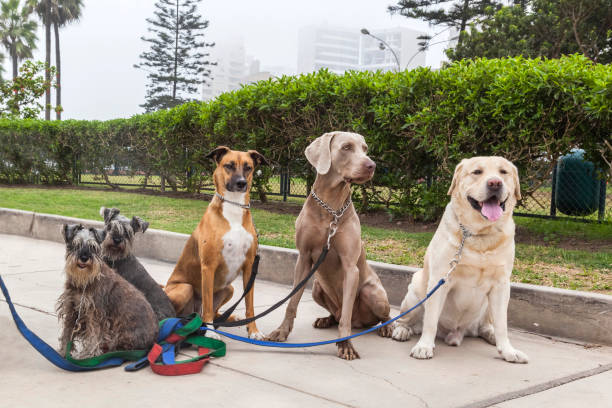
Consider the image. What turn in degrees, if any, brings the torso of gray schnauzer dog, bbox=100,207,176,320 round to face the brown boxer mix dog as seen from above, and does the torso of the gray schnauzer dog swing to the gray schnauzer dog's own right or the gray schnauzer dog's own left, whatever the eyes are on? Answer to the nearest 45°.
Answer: approximately 135° to the gray schnauzer dog's own left

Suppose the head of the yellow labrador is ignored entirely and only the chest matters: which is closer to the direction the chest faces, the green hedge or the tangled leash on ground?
the tangled leash on ground

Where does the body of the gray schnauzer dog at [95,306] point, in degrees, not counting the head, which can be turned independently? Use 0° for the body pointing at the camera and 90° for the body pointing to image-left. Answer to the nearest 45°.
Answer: approximately 45°

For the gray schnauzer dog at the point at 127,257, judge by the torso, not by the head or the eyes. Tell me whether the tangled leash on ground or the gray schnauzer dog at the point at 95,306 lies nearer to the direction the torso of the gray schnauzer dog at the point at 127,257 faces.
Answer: the gray schnauzer dog

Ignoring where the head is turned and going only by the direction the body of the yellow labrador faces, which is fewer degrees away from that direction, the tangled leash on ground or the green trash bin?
the tangled leash on ground

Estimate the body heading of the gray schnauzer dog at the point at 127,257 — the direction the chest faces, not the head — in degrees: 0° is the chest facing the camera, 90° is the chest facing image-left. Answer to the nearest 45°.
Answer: approximately 45°

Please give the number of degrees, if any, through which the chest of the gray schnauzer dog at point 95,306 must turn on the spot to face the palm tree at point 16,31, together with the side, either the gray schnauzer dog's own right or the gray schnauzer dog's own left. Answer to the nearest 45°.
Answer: approximately 135° to the gray schnauzer dog's own right

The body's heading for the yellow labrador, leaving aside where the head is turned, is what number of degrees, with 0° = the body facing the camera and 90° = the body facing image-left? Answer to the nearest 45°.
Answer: approximately 0°

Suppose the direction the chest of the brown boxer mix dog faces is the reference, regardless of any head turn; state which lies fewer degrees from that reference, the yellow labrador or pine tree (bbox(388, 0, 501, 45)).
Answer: the yellow labrador
